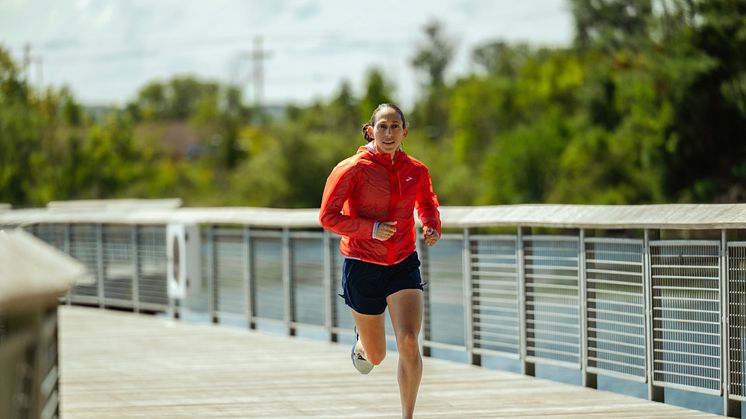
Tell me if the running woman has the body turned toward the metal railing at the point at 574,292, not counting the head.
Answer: no

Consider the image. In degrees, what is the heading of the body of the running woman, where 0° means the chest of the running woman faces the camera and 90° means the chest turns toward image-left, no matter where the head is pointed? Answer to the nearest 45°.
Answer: approximately 315°

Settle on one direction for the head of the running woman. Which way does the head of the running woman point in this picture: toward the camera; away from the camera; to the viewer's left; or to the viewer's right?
toward the camera
